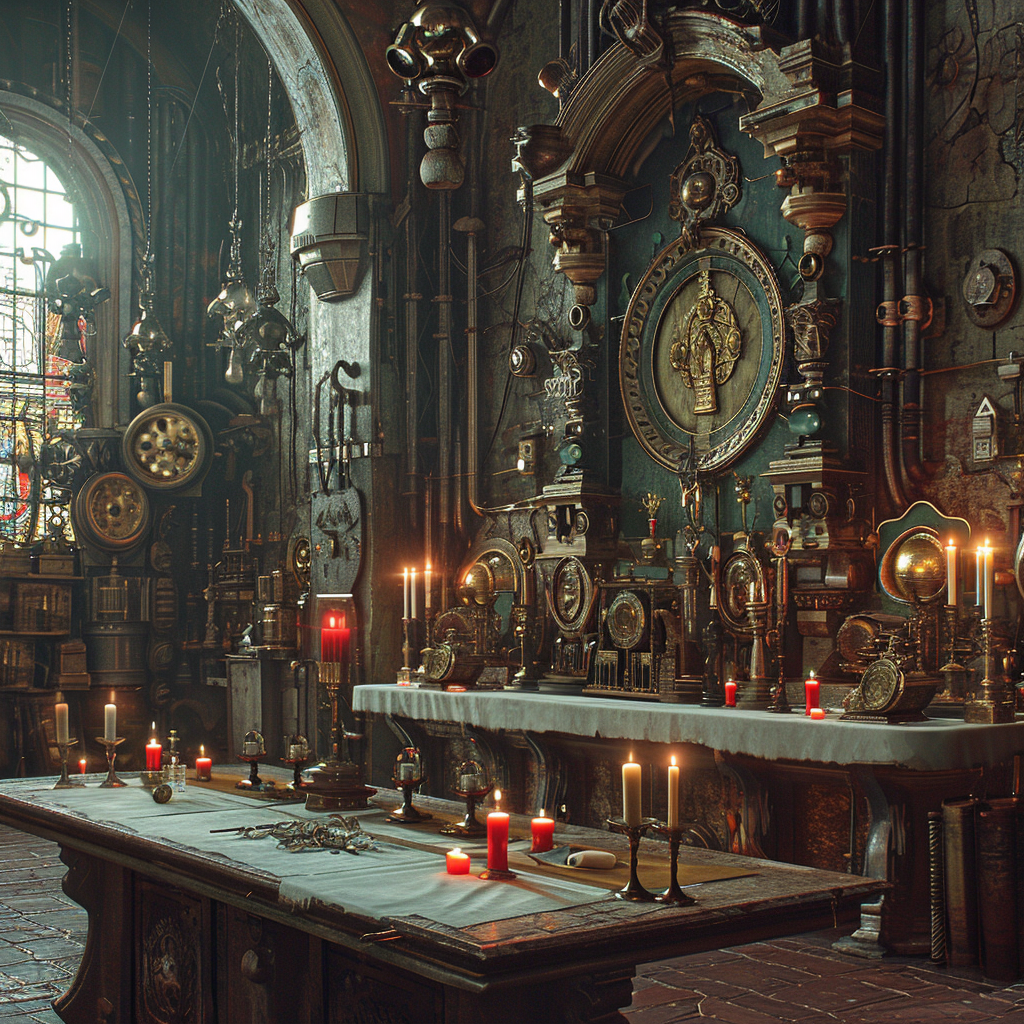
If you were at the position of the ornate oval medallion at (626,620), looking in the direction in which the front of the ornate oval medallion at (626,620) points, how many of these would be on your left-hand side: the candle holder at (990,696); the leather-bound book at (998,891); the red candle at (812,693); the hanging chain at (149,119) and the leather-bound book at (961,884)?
4

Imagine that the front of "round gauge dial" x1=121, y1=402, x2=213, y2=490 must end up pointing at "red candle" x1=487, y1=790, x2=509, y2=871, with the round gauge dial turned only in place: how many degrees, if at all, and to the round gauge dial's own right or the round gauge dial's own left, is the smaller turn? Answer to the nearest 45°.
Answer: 0° — it already faces it

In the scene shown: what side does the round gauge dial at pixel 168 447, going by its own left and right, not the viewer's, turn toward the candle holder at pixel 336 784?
front

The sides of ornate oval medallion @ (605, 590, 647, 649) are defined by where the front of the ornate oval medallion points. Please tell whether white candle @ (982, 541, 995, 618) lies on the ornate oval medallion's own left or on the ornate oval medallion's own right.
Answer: on the ornate oval medallion's own left

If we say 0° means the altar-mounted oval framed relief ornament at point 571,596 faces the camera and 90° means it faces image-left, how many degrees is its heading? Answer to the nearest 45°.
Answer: approximately 45°

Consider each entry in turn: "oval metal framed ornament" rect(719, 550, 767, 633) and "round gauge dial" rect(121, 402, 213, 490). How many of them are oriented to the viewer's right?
0

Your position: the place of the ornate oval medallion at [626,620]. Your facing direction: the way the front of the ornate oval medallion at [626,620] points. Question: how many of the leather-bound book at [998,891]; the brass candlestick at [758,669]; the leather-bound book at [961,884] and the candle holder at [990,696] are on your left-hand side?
4

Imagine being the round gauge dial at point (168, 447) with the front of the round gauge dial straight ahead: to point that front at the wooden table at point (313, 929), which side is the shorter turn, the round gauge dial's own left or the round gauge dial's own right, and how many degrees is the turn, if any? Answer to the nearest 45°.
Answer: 0° — it already faces it

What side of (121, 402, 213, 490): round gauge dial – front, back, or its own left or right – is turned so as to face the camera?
front

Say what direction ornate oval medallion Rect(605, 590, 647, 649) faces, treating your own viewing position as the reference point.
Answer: facing the viewer and to the left of the viewer

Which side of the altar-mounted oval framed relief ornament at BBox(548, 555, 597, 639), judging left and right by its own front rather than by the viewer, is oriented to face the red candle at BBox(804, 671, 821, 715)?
left

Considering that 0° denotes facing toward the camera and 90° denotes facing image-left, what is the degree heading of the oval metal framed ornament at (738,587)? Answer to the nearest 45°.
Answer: approximately 45°

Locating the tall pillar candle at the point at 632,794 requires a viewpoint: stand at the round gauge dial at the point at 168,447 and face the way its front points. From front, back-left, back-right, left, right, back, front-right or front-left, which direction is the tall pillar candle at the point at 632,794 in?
front

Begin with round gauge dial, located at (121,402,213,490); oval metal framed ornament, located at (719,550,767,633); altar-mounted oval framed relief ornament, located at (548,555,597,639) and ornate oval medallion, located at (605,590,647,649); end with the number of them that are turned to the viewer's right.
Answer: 0

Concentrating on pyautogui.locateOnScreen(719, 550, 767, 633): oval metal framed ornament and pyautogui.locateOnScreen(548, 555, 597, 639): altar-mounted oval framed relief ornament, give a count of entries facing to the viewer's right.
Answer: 0

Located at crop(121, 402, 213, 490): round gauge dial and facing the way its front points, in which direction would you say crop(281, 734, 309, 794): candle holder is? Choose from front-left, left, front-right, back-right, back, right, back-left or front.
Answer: front
